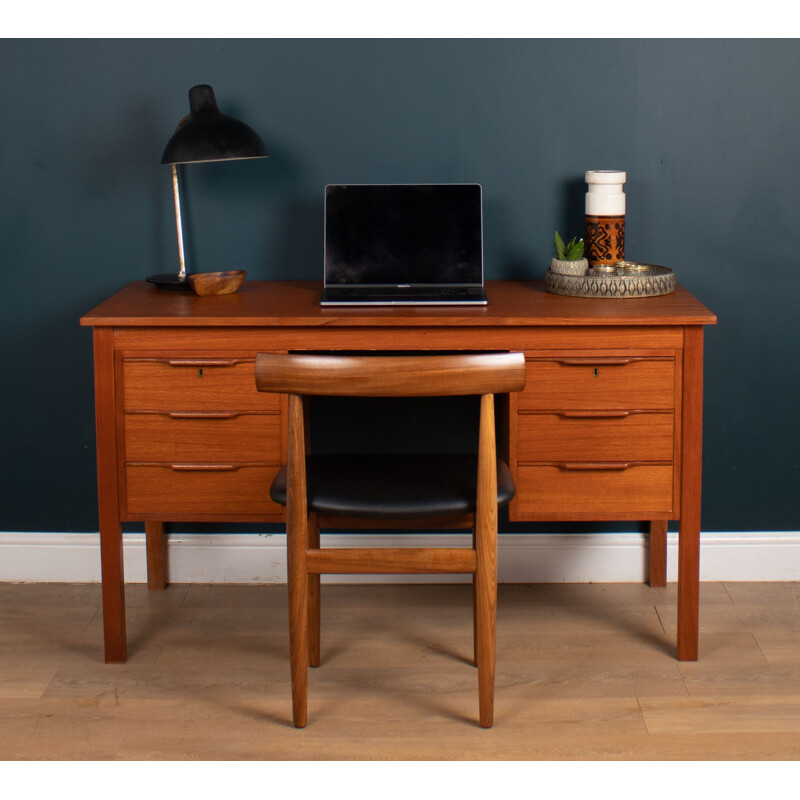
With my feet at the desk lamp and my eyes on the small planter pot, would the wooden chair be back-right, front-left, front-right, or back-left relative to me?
front-right

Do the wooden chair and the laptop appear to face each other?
yes

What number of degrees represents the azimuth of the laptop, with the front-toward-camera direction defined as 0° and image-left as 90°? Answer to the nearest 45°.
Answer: approximately 0°

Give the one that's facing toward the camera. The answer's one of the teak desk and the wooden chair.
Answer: the teak desk

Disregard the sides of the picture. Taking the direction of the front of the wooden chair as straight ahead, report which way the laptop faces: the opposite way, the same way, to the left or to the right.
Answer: the opposite way

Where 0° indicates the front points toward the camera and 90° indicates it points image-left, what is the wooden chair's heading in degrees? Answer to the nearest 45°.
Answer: approximately 180°

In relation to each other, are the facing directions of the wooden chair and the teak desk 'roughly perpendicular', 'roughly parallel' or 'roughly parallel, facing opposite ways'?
roughly parallel, facing opposite ways

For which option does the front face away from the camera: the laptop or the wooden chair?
the wooden chair

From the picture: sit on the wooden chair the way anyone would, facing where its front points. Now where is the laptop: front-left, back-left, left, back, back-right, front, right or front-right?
front

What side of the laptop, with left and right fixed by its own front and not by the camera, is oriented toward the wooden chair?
front

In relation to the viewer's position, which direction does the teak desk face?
facing the viewer
